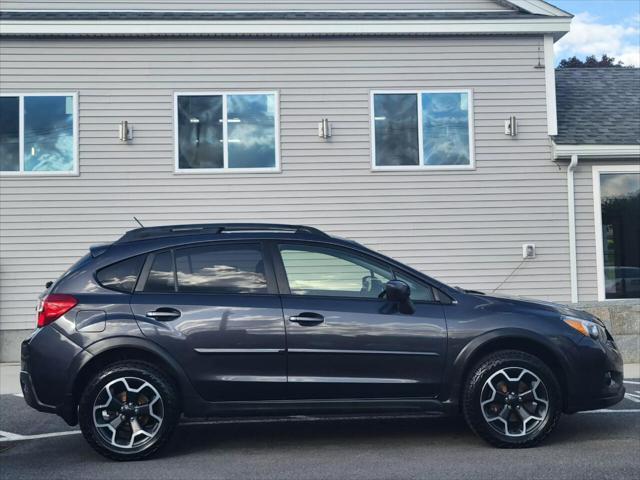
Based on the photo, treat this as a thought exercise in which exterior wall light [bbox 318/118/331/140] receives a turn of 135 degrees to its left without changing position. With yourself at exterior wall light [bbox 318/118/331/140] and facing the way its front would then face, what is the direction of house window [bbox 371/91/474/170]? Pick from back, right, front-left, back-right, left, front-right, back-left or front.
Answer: front-right

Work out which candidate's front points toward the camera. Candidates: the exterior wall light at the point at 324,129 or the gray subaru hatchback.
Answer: the exterior wall light

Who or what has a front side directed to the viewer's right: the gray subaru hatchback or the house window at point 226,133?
the gray subaru hatchback

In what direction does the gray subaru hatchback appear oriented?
to the viewer's right

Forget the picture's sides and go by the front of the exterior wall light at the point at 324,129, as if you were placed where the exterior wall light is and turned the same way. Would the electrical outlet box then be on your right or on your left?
on your left

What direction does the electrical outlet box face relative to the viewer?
toward the camera

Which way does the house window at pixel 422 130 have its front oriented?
toward the camera

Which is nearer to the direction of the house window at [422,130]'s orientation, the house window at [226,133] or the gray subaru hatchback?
the gray subaru hatchback

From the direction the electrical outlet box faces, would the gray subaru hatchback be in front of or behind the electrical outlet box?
in front

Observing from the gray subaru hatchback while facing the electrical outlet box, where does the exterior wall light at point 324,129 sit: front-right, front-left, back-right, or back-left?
front-left

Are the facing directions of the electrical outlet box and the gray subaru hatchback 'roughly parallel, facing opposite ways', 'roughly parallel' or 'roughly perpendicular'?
roughly perpendicular

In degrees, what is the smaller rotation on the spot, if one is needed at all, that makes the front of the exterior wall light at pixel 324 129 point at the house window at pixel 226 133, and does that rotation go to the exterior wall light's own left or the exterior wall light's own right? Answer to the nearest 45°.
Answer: approximately 90° to the exterior wall light's own right

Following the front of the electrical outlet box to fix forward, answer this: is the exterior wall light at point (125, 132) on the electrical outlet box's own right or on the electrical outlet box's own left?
on the electrical outlet box's own right

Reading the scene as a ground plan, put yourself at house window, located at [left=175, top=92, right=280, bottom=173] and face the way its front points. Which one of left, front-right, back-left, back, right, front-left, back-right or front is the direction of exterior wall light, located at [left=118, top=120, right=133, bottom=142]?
right

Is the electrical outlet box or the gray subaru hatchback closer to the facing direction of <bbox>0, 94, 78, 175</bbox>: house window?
the gray subaru hatchback

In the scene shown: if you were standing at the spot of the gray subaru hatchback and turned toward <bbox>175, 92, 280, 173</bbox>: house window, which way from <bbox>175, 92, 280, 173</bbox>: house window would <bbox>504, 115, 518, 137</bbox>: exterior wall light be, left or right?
right

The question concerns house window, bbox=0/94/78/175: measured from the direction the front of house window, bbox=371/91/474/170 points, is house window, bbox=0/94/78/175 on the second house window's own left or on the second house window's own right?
on the second house window's own right
